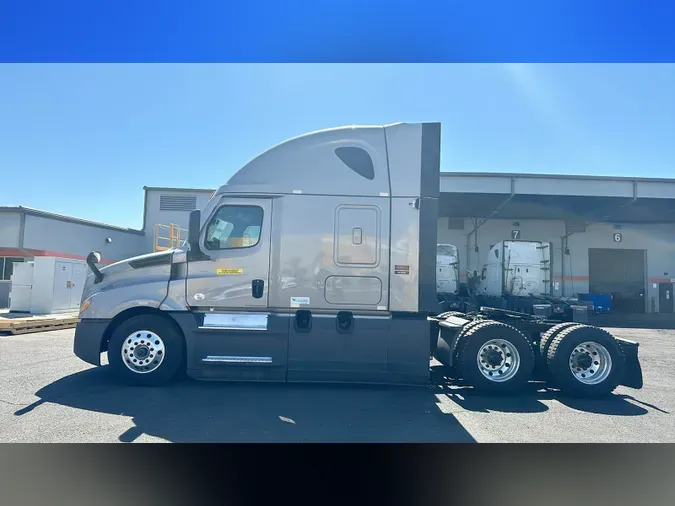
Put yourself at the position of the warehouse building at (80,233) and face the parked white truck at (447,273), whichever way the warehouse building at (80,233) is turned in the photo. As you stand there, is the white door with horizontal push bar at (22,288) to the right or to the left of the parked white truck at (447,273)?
right

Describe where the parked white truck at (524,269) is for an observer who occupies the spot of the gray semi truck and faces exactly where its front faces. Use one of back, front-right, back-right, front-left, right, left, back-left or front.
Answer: back-right

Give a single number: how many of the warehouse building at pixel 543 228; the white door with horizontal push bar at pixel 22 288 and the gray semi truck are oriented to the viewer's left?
1

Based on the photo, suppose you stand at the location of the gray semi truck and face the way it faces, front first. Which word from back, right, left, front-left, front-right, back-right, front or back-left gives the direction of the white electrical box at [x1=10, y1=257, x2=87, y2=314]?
front-right

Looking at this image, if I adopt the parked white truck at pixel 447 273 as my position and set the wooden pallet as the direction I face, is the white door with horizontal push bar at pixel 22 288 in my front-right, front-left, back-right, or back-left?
front-right

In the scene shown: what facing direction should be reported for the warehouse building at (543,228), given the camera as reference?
facing the viewer

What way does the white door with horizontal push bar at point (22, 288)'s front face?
toward the camera

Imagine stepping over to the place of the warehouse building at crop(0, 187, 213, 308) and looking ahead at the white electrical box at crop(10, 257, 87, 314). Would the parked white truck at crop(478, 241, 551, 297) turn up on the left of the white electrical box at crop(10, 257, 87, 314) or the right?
left

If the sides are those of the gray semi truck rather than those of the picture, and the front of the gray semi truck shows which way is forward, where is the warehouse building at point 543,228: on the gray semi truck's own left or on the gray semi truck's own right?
on the gray semi truck's own right

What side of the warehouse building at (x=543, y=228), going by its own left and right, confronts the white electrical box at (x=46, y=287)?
right

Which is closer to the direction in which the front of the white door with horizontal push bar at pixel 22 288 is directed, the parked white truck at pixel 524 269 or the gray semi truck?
the gray semi truck

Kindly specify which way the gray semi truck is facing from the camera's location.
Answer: facing to the left of the viewer

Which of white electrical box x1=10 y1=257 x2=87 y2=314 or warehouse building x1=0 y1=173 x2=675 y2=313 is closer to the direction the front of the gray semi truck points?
the white electrical box

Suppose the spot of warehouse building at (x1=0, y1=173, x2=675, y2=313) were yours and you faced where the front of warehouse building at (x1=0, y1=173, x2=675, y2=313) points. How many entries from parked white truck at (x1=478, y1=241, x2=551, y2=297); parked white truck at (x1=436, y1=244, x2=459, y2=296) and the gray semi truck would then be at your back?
0
